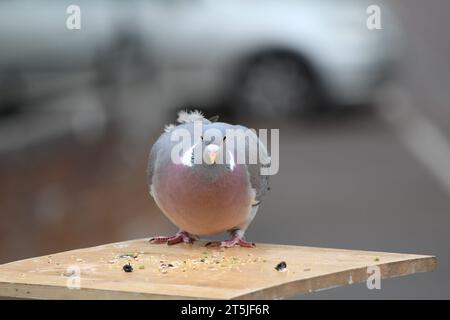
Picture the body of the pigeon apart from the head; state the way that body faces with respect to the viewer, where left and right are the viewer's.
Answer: facing the viewer

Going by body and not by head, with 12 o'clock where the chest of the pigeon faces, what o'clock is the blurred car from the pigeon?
The blurred car is roughly at 6 o'clock from the pigeon.
